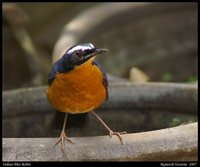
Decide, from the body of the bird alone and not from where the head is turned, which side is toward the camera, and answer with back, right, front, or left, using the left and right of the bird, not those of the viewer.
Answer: front
